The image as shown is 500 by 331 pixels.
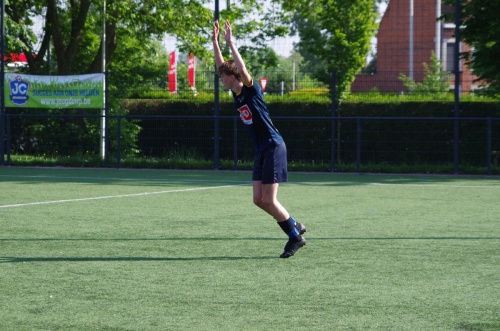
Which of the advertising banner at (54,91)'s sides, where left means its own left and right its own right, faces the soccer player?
front

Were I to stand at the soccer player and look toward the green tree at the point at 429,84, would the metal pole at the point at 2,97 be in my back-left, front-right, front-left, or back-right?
front-left

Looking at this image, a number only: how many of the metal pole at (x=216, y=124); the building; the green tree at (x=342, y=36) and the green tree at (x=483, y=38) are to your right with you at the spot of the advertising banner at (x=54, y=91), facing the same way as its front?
0

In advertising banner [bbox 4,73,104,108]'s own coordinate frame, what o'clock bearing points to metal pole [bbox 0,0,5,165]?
The metal pole is roughly at 4 o'clock from the advertising banner.

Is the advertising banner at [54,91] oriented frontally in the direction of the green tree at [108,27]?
no

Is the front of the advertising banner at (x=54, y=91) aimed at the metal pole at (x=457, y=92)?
no

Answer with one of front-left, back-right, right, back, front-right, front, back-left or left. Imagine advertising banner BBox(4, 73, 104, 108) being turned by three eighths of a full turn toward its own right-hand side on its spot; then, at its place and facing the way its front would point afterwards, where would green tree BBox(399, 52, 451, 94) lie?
back-right

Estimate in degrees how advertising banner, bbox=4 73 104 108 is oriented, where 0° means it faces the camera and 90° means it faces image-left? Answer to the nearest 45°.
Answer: approximately 0°

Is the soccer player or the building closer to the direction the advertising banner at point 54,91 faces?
the soccer player

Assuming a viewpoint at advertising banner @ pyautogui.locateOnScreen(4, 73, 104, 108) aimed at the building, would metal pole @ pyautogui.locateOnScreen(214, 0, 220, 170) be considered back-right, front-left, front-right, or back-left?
front-right

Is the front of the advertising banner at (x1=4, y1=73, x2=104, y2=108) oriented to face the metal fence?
no

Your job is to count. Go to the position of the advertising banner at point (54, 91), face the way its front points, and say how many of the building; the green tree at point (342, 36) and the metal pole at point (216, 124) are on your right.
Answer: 0

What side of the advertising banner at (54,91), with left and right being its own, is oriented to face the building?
back

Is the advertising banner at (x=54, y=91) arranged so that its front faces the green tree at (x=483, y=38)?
no

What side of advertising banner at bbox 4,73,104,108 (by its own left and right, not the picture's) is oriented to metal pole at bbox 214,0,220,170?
left

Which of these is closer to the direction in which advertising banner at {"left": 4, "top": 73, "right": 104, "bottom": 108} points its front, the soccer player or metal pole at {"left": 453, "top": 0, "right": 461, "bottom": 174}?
the soccer player
